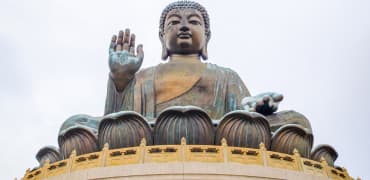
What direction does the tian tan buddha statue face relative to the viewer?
toward the camera
